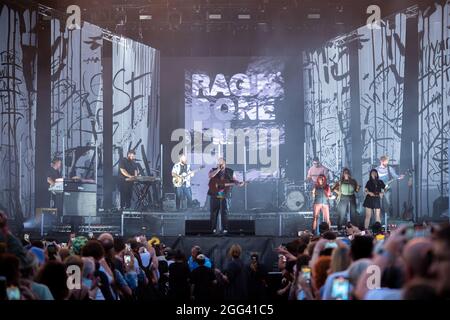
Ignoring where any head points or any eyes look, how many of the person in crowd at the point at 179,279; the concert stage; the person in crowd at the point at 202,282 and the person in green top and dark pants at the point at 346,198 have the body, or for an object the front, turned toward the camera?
2

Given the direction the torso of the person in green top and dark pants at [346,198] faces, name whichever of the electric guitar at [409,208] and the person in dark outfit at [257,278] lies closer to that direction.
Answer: the person in dark outfit

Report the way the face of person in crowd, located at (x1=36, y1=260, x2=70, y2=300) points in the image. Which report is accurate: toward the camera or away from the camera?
away from the camera

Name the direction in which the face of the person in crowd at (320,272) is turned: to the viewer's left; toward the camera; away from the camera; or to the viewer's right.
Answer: away from the camera

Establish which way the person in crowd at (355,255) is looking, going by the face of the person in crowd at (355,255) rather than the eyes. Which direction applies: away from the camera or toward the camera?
away from the camera

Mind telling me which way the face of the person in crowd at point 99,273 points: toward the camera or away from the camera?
away from the camera

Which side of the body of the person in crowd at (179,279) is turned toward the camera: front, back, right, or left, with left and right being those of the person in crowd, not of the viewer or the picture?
back

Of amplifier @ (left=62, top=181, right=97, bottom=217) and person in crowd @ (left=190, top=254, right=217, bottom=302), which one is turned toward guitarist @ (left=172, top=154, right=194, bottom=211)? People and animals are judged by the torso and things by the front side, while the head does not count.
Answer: the person in crowd

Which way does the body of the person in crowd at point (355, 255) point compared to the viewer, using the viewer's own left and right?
facing away from the viewer

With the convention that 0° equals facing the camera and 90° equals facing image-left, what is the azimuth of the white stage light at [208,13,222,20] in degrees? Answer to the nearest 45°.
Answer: approximately 0°

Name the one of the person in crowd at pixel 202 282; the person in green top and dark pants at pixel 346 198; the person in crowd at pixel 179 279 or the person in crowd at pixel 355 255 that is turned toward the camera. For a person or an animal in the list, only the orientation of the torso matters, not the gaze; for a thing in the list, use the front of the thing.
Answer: the person in green top and dark pants
